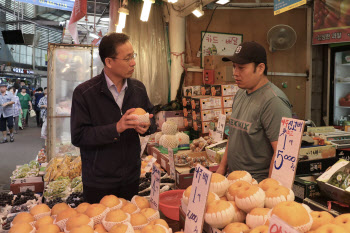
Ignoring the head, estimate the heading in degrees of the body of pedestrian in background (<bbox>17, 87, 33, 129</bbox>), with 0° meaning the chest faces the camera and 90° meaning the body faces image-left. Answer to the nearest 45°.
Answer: approximately 0°

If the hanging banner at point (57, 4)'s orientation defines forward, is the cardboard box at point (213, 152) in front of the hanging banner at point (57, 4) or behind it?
in front

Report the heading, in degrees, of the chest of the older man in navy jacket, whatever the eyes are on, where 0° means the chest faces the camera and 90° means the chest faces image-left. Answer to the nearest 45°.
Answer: approximately 315°

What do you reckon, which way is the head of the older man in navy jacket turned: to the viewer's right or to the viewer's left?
to the viewer's right

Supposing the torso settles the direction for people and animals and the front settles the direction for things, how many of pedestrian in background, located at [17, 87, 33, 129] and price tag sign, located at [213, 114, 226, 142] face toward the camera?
2

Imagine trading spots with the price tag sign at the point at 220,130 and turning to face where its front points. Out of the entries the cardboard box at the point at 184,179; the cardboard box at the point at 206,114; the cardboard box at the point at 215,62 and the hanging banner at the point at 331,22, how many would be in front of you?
1

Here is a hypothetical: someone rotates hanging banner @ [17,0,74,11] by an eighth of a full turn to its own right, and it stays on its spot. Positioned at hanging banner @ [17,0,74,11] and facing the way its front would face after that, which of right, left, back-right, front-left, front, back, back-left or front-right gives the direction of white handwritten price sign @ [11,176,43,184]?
front-left

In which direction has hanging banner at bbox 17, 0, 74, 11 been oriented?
toward the camera

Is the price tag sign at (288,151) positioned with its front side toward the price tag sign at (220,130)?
no

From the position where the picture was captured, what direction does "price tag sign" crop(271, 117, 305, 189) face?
facing the viewer

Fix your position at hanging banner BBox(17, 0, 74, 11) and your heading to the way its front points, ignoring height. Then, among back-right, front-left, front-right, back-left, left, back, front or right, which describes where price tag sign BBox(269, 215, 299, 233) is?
front

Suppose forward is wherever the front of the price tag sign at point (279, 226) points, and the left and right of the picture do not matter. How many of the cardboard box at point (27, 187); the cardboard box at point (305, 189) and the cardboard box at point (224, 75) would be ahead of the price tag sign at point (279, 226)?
0

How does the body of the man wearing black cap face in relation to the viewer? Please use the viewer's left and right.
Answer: facing the viewer and to the left of the viewer

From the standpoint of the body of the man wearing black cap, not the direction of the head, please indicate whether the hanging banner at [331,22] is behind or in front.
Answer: behind

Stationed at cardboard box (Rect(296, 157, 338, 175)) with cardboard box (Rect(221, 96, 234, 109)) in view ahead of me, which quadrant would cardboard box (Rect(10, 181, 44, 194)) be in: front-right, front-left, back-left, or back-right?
front-left
